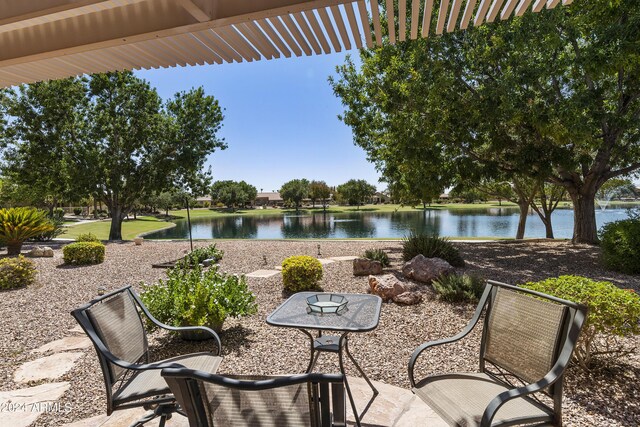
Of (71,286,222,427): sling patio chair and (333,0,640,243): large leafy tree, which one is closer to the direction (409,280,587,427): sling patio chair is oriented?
the sling patio chair

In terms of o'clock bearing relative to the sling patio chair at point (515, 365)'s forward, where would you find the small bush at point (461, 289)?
The small bush is roughly at 4 o'clock from the sling patio chair.

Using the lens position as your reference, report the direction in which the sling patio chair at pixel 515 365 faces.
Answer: facing the viewer and to the left of the viewer

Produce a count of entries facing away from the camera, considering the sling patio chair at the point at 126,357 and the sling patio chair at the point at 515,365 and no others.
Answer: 0

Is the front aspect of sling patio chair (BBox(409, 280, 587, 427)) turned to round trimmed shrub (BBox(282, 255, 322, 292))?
no

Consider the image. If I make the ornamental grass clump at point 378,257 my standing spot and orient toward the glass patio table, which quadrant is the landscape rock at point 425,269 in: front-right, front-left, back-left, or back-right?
front-left

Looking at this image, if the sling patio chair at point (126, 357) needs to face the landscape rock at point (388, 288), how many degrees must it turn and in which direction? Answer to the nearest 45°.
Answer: approximately 90° to its left

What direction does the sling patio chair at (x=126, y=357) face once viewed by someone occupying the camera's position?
facing the viewer and to the right of the viewer

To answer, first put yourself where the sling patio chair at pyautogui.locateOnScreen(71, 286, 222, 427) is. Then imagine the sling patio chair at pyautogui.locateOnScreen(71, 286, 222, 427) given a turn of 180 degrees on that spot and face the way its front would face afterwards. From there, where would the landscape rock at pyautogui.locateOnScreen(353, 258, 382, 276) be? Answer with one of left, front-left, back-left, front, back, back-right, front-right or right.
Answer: right

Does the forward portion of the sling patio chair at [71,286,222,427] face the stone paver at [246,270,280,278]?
no

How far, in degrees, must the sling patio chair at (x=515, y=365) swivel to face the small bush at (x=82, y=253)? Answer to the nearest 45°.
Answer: approximately 45° to its right

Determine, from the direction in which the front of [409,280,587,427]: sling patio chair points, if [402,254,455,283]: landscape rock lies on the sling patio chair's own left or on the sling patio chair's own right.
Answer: on the sling patio chair's own right

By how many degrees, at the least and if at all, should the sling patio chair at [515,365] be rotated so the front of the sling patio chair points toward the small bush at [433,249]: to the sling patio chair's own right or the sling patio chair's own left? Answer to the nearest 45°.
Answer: approximately 135° to the sling patio chair's own right

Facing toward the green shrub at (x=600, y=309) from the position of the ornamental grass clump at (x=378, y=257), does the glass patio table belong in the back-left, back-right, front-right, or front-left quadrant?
front-right

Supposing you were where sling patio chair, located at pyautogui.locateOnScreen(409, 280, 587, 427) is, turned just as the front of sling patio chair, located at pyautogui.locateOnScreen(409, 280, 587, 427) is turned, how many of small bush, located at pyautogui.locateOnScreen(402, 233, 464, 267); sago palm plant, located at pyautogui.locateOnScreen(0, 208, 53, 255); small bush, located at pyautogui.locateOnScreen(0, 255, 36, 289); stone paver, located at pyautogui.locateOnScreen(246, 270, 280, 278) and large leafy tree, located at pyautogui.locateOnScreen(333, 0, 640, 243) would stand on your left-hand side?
0

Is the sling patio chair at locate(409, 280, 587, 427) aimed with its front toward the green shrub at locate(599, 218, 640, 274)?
no

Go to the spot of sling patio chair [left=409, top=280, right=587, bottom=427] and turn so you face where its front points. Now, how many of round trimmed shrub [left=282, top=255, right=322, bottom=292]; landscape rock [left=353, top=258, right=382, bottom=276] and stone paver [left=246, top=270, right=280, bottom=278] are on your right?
3

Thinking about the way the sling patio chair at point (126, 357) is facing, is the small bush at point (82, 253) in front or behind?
behind

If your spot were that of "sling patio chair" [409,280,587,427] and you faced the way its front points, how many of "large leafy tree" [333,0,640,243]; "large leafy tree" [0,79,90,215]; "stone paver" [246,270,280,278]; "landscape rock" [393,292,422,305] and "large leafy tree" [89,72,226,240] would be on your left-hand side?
0

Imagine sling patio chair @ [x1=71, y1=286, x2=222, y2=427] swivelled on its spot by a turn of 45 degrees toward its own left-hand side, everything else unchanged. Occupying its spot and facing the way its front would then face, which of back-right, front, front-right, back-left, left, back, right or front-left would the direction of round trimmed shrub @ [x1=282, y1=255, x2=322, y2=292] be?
front-left

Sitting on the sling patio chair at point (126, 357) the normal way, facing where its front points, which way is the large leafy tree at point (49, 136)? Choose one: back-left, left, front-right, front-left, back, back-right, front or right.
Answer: back-left
